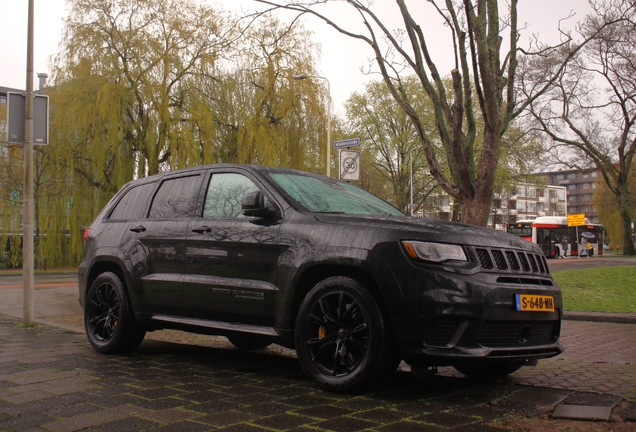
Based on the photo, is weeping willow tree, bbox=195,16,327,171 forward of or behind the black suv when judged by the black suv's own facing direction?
behind

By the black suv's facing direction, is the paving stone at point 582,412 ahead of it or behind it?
ahead

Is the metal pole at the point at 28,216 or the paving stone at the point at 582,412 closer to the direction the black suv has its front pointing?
the paving stone

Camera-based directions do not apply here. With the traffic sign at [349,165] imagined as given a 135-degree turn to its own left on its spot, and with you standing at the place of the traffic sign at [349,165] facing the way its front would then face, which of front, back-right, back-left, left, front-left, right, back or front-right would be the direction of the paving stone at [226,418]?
back-right

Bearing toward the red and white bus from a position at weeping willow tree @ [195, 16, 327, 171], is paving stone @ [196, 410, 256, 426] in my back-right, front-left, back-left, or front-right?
back-right

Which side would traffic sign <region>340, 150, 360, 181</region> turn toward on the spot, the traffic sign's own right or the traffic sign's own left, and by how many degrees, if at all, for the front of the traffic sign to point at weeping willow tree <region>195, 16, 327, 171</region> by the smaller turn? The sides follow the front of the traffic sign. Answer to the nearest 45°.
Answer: approximately 180°

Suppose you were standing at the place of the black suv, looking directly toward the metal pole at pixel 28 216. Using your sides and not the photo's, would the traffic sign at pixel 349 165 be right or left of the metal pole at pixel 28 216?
right

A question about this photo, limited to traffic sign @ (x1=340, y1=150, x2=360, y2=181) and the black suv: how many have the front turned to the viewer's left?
0

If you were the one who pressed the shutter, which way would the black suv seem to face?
facing the viewer and to the right of the viewer

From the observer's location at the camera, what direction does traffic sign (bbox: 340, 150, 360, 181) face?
facing the viewer

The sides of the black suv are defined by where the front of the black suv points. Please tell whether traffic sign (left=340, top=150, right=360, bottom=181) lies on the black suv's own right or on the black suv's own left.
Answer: on the black suv's own left

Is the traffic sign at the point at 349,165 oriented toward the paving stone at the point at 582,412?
yes

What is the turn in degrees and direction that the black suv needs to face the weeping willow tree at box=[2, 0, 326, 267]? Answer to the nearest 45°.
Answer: approximately 135° to its left

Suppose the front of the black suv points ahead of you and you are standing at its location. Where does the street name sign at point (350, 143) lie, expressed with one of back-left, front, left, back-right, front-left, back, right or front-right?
back-left

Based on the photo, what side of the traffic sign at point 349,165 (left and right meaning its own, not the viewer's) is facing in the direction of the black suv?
front

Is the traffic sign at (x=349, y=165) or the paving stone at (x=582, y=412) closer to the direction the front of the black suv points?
the paving stone

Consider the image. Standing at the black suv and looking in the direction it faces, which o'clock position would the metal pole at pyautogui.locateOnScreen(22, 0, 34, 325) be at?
The metal pole is roughly at 6 o'clock from the black suv.
